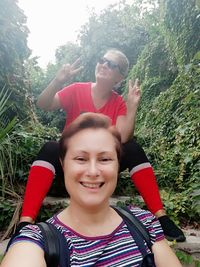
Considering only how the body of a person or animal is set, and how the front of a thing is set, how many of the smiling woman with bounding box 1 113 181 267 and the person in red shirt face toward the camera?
2

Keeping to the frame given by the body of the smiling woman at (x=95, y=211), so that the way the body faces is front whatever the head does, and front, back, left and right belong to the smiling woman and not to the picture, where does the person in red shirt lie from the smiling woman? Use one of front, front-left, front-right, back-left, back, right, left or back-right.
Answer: back

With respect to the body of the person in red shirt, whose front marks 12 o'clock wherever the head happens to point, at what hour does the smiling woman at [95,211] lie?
The smiling woman is roughly at 12 o'clock from the person in red shirt.

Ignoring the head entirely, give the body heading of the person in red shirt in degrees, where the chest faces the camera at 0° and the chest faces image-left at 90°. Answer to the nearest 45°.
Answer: approximately 0°
